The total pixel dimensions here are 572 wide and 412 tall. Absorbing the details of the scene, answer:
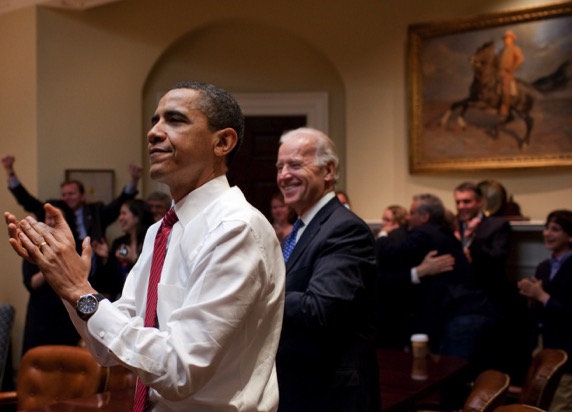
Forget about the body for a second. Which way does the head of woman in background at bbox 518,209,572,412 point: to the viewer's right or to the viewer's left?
to the viewer's left

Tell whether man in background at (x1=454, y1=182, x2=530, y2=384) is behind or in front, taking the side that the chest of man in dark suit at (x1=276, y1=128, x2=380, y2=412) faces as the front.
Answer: behind

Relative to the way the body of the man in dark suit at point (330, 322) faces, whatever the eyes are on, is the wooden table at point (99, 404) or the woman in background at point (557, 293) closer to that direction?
the wooden table

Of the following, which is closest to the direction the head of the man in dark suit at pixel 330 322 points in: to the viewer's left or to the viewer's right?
to the viewer's left
